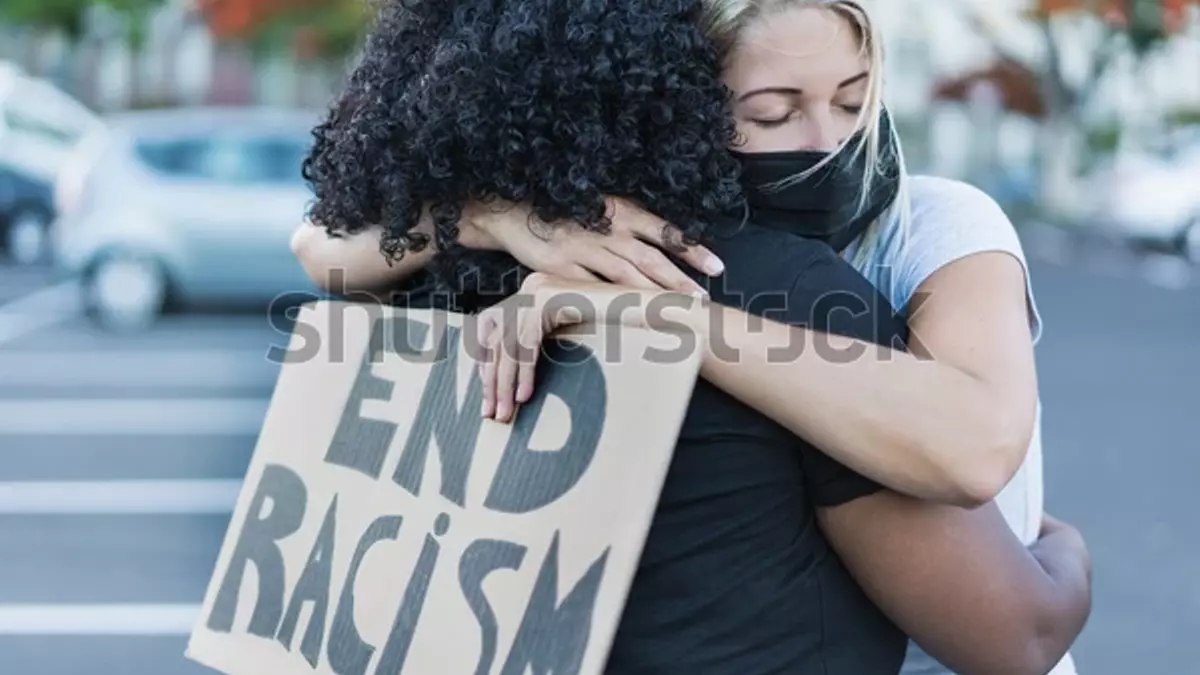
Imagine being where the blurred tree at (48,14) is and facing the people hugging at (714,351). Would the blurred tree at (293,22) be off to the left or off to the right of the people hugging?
left

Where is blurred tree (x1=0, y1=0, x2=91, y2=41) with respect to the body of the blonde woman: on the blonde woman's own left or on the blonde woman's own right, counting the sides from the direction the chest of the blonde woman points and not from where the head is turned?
on the blonde woman's own right

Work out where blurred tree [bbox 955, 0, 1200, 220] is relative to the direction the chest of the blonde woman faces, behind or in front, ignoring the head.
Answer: behind

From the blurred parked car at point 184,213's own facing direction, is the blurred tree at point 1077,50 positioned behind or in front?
in front

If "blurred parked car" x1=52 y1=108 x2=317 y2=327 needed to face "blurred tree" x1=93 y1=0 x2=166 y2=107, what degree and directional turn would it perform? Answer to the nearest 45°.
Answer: approximately 90° to its left

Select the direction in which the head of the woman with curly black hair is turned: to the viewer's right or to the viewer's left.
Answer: to the viewer's right

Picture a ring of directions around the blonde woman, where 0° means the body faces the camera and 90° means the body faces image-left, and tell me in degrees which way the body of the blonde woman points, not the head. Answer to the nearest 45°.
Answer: approximately 45°
